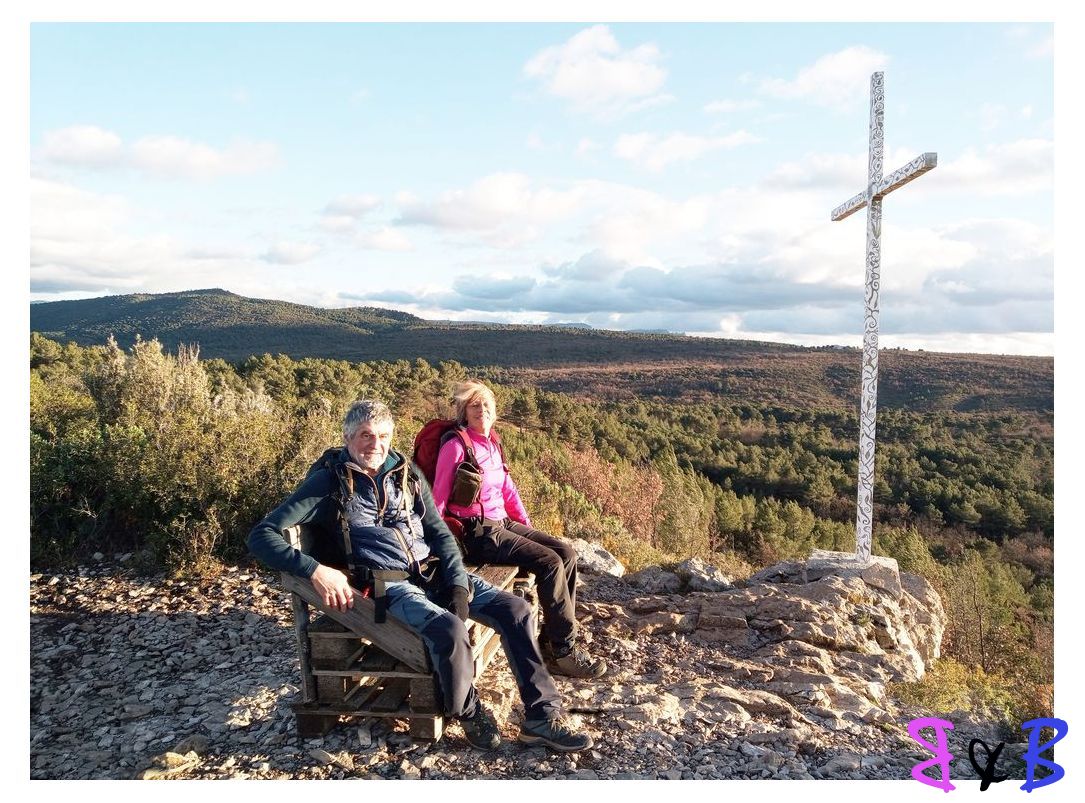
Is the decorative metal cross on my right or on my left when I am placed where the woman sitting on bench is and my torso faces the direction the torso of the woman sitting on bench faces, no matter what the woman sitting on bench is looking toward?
on my left

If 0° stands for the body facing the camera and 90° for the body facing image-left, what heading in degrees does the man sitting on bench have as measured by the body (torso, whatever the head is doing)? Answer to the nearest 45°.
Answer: approximately 315°

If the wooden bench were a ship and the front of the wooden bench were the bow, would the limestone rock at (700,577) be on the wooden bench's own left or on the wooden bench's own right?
on the wooden bench's own left

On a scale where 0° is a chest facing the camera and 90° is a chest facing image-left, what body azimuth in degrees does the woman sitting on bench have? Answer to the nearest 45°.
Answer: approximately 315°

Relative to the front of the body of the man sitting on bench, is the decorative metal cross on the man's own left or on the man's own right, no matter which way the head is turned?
on the man's own left

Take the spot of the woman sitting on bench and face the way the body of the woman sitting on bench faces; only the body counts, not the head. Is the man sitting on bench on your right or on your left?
on your right
